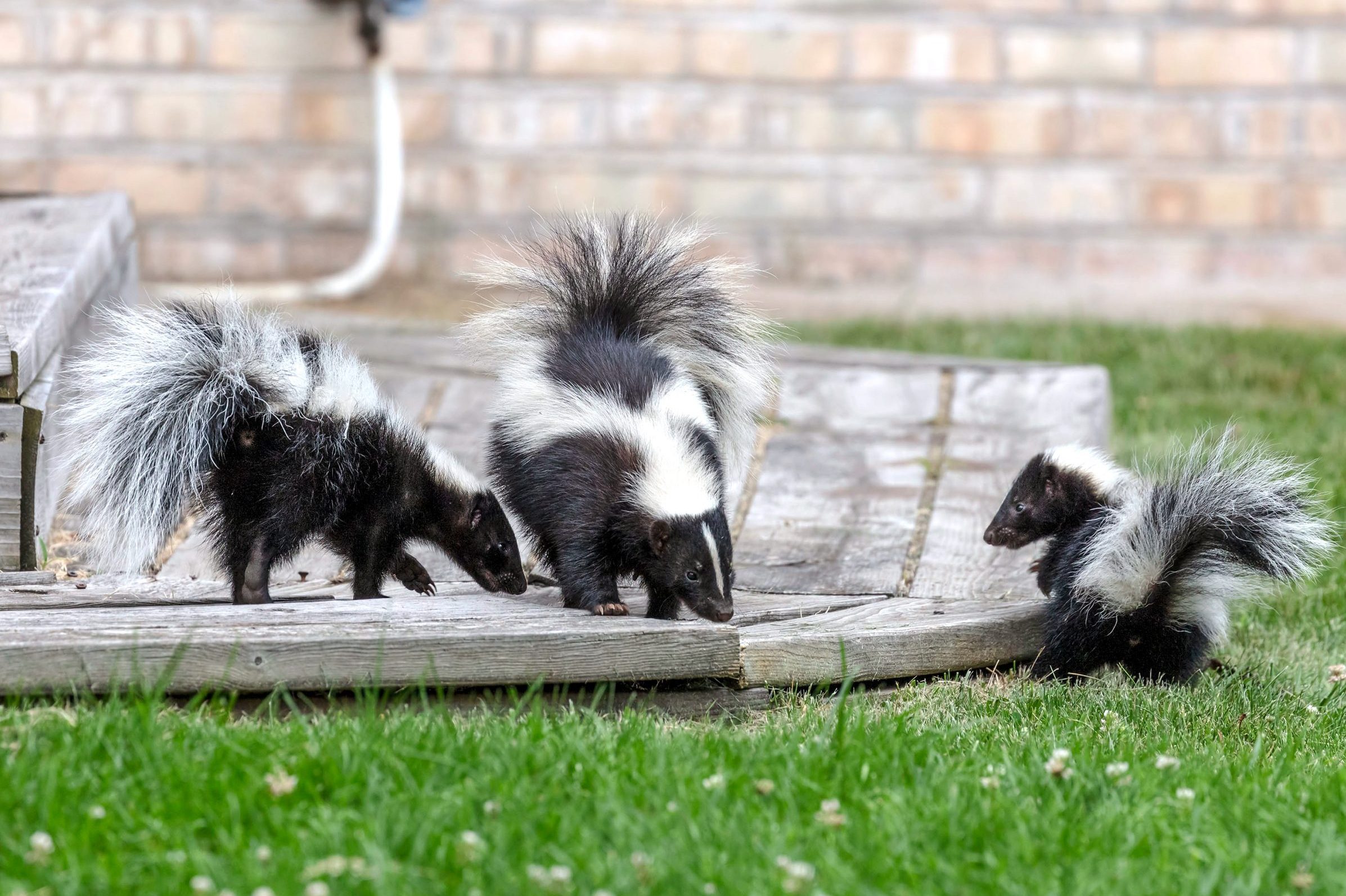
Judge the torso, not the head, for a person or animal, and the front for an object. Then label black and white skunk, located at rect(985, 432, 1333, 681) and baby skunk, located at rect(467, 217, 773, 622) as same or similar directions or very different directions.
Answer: very different directions

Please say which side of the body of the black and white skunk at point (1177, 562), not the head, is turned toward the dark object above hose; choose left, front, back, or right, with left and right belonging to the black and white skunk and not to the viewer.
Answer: front

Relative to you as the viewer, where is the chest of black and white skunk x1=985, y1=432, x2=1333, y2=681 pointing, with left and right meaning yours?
facing away from the viewer and to the left of the viewer

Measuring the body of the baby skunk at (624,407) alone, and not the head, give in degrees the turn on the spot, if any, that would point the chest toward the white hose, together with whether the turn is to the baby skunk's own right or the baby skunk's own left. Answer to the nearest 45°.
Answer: approximately 135° to the baby skunk's own left

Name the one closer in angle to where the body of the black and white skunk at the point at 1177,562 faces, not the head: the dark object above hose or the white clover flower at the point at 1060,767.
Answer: the dark object above hose

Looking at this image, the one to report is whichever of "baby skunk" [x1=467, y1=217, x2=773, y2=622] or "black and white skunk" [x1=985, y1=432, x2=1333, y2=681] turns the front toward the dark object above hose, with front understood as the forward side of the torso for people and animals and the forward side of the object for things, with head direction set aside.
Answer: the black and white skunk

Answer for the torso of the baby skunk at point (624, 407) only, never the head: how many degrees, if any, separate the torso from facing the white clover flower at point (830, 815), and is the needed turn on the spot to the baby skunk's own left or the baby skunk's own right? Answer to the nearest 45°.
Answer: approximately 45° to the baby skunk's own right

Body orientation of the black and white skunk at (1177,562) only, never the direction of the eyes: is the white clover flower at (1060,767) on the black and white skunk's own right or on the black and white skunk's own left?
on the black and white skunk's own left

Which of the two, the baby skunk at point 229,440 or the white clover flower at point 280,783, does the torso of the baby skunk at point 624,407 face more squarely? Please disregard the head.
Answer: the white clover flower

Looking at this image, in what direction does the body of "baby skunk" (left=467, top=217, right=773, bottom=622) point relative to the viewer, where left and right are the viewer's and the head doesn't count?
facing the viewer and to the right of the viewer

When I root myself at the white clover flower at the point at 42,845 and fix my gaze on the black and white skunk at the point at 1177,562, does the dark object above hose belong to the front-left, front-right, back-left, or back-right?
front-left
